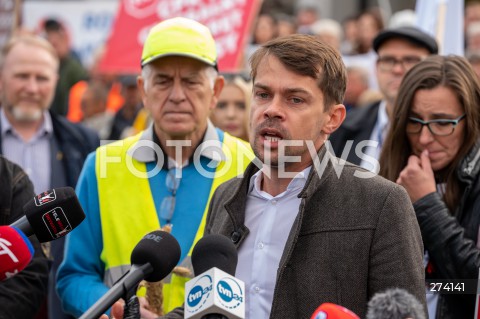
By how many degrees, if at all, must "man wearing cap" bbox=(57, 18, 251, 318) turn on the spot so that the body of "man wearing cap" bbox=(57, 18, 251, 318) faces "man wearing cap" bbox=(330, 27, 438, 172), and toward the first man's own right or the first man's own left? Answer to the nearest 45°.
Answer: approximately 135° to the first man's own left

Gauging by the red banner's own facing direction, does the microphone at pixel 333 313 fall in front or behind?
in front

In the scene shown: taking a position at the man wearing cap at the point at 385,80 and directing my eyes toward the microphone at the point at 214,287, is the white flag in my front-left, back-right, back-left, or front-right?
back-left

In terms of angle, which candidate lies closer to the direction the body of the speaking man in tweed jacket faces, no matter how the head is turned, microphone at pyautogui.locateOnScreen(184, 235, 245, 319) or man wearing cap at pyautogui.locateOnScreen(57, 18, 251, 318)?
the microphone

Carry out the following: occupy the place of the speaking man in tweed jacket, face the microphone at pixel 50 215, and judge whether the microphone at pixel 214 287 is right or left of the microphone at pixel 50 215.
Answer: left

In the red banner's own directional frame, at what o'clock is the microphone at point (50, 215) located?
The microphone is roughly at 12 o'clock from the red banner.

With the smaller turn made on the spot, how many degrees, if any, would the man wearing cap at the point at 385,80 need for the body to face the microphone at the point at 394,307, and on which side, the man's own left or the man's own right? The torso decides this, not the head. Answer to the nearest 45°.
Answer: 0° — they already face it

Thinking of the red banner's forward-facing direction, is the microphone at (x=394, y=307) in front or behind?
in front

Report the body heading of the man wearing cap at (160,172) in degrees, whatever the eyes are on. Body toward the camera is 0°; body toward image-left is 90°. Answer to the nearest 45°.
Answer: approximately 0°

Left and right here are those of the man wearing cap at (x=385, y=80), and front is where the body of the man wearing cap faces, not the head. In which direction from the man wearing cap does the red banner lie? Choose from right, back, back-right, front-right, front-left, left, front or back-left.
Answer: back-right

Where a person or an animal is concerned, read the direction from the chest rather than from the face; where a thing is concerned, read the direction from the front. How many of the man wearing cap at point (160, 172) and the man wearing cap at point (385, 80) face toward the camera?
2

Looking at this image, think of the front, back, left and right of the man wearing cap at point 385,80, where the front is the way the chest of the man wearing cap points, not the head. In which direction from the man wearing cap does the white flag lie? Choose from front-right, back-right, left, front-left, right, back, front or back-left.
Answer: back-left

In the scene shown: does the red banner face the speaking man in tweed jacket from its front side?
yes
